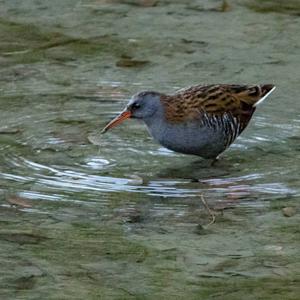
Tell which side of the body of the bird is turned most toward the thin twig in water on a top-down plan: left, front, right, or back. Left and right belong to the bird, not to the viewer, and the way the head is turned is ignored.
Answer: left

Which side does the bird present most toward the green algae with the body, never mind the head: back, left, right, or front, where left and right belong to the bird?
right

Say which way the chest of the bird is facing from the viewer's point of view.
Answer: to the viewer's left
